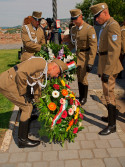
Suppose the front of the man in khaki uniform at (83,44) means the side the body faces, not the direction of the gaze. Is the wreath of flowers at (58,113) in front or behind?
in front

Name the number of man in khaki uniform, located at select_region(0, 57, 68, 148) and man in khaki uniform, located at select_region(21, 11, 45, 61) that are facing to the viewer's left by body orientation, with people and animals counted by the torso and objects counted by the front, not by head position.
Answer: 0

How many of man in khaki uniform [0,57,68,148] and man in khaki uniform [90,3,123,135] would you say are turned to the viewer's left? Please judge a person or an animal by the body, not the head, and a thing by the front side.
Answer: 1

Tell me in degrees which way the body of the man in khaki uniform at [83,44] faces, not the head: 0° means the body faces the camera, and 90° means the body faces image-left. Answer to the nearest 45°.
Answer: approximately 45°

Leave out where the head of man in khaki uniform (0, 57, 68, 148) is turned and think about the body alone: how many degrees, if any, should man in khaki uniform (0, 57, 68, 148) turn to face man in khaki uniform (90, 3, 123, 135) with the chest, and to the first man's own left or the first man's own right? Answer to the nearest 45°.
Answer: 0° — they already face them

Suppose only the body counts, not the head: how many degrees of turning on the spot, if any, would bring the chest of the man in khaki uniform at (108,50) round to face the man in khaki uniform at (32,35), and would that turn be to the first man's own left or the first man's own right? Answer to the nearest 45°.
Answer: approximately 45° to the first man's own right

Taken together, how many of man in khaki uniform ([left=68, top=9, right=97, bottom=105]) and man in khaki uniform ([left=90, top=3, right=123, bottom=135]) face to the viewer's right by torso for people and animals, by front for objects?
0

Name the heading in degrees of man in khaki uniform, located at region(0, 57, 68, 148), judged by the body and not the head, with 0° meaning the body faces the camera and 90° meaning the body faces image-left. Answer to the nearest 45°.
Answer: approximately 270°

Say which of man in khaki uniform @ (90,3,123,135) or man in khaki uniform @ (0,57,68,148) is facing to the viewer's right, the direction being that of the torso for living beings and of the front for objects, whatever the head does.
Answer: man in khaki uniform @ (0,57,68,148)

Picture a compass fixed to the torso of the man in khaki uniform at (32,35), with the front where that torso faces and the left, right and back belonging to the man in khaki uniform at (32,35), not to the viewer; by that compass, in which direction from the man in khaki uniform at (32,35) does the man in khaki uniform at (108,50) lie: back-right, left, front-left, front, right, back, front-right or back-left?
front

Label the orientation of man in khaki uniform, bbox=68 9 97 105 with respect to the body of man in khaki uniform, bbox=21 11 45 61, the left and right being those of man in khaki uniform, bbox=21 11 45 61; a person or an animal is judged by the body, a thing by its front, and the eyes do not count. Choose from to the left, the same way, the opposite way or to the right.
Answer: to the right

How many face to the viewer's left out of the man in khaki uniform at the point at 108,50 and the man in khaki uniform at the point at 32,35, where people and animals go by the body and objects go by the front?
1

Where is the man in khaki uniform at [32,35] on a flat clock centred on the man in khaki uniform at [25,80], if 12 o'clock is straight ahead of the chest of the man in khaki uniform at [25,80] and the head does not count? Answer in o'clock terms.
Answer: the man in khaki uniform at [32,35] is roughly at 9 o'clock from the man in khaki uniform at [25,80].

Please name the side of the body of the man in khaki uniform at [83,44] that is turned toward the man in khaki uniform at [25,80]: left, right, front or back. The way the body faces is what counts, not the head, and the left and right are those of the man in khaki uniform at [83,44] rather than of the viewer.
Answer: front

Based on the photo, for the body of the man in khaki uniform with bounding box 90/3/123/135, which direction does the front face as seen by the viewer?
to the viewer's left
